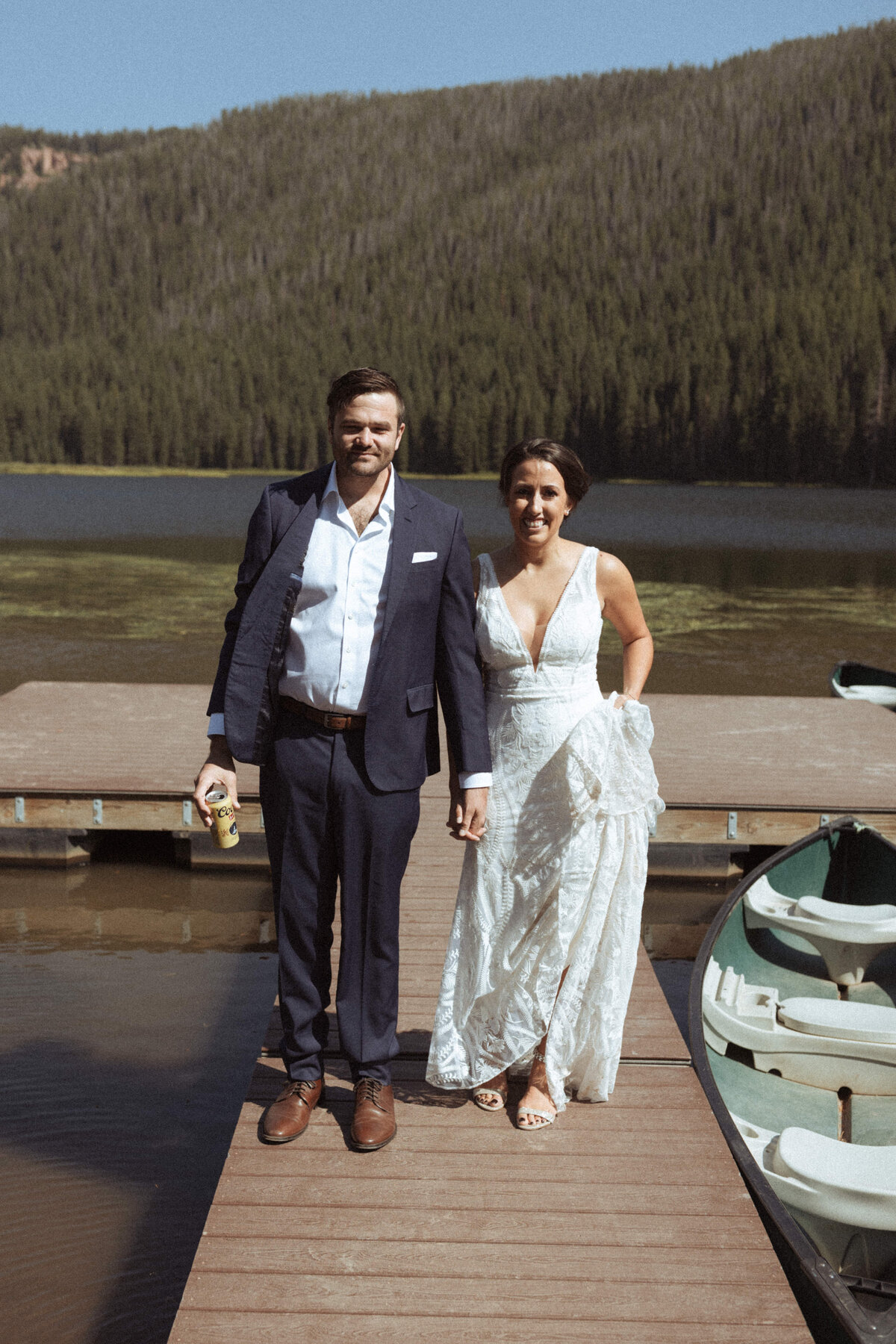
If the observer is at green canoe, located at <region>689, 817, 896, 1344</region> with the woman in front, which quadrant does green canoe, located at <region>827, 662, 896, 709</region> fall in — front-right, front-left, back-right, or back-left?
back-right

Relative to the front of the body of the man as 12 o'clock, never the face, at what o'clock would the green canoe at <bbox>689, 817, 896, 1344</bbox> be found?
The green canoe is roughly at 8 o'clock from the man.

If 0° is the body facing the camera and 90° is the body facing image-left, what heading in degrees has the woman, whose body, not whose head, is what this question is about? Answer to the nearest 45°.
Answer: approximately 0°

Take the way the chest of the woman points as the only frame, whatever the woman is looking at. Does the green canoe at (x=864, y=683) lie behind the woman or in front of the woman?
behind

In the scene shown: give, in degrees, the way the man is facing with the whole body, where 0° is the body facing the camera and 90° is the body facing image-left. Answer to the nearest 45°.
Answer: approximately 0°

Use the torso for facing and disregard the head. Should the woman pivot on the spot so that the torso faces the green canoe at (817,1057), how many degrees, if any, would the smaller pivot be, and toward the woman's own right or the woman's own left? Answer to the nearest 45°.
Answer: approximately 135° to the woman's own left

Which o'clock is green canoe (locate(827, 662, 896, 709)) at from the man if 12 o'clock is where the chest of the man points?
The green canoe is roughly at 7 o'clock from the man.
